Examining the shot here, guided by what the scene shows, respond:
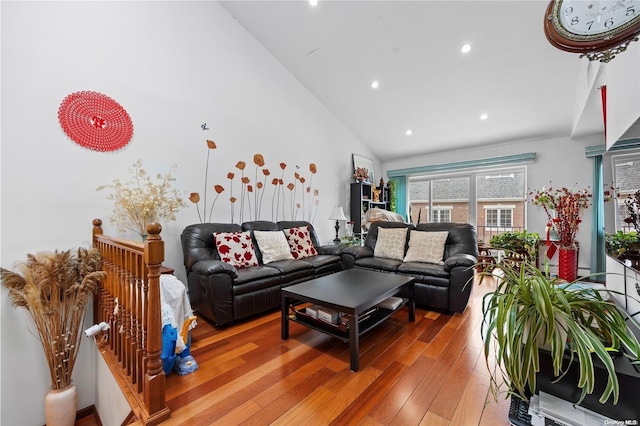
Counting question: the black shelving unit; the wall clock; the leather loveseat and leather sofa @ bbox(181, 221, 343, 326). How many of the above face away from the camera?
0

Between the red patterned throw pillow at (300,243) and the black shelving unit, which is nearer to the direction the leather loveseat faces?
the red patterned throw pillow

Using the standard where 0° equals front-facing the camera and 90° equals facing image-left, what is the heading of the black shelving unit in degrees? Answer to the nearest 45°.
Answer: approximately 315°

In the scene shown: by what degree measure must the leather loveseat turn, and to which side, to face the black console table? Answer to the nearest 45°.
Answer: approximately 45° to its left

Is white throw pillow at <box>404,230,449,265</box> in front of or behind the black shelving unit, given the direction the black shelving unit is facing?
in front

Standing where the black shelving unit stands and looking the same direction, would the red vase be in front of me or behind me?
in front

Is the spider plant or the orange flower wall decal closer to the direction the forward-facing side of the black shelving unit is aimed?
the spider plant

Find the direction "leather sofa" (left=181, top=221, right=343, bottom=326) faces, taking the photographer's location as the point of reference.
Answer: facing the viewer and to the right of the viewer

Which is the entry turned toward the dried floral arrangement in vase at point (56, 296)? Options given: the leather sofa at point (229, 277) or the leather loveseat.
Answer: the leather loveseat

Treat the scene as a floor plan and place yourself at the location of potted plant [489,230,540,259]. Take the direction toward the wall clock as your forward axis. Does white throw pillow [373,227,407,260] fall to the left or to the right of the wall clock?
right

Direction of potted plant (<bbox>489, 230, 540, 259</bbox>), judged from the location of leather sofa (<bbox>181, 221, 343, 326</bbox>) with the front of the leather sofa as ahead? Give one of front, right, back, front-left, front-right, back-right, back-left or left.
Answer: front-left

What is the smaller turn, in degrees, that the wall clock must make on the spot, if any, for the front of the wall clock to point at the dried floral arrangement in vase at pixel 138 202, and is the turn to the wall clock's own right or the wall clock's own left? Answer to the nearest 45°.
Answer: approximately 90° to the wall clock's own right

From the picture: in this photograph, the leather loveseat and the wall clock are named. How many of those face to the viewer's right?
0
